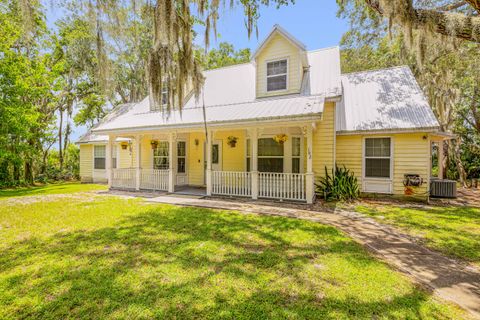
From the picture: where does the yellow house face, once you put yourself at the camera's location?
facing the viewer and to the left of the viewer

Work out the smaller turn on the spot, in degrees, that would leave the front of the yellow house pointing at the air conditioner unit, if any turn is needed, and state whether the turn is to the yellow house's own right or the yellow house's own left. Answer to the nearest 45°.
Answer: approximately 135° to the yellow house's own left
